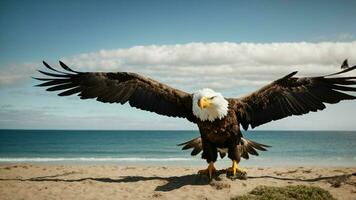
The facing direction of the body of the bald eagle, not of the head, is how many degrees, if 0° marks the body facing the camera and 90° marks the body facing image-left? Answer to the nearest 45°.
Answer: approximately 0°
